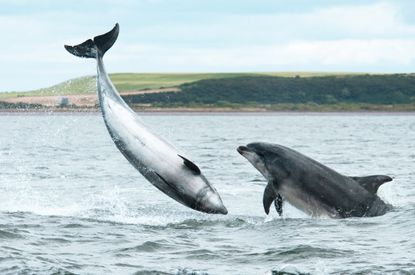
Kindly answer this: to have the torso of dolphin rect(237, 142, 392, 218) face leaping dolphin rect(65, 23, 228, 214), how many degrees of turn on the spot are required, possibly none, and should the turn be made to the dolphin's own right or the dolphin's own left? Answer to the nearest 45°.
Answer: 0° — it already faces it

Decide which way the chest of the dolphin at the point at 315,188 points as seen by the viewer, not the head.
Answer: to the viewer's left
